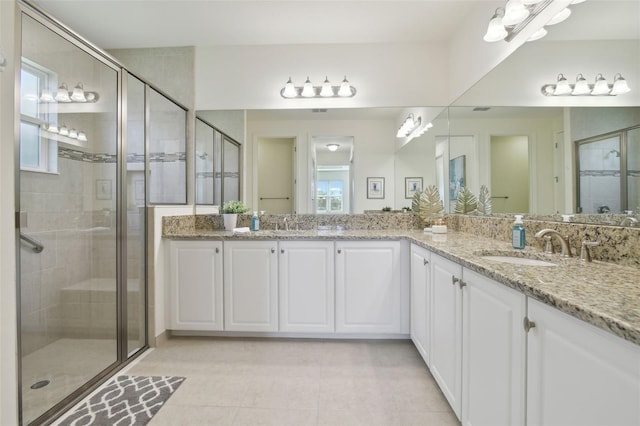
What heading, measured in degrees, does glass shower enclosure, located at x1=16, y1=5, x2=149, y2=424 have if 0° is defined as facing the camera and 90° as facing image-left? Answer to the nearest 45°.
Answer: approximately 315°

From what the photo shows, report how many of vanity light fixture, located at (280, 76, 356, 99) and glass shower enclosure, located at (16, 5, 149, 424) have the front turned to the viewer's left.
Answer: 0

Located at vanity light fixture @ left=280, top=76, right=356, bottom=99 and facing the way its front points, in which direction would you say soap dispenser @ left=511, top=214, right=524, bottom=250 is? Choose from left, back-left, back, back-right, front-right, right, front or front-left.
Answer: front-left

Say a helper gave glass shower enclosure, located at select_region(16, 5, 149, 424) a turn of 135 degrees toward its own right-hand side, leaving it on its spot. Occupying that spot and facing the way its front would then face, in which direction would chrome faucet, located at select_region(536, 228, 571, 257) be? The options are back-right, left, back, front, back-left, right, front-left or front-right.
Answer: back-left

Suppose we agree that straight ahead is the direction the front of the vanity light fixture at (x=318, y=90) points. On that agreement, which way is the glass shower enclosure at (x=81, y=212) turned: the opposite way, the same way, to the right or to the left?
to the left

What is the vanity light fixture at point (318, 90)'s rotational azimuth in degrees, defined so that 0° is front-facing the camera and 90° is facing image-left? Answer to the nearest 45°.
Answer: approximately 0°

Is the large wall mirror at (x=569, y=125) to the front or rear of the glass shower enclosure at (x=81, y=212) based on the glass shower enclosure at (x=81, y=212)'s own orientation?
to the front
